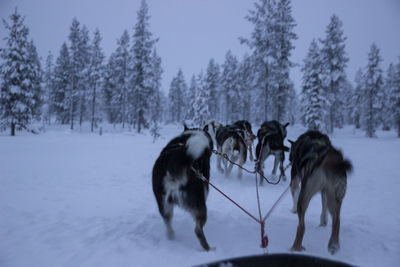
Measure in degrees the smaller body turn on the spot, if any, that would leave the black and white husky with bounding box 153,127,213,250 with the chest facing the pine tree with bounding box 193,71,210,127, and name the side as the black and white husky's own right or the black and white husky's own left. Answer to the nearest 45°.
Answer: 0° — it already faces it

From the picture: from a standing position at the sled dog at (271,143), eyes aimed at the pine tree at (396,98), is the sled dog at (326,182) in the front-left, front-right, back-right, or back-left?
back-right

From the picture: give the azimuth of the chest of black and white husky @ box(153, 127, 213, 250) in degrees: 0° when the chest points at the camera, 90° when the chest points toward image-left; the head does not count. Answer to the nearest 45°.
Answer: approximately 180°

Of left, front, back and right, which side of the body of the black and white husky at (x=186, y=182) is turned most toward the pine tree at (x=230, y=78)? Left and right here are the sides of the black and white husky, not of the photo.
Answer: front

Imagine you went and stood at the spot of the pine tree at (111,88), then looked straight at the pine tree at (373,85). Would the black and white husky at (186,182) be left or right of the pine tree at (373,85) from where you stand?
right

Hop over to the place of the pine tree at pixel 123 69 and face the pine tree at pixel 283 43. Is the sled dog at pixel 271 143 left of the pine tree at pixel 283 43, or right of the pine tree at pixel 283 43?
right

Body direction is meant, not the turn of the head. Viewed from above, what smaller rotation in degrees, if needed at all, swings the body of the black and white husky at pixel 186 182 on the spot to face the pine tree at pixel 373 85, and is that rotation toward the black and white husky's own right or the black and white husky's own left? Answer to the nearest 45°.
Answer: approximately 45° to the black and white husky's own right

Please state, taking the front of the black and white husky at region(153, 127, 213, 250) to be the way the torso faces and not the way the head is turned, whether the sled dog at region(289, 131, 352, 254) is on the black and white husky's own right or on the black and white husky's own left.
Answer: on the black and white husky's own right

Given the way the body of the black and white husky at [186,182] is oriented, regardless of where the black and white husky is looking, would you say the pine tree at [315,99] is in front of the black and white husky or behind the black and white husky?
in front

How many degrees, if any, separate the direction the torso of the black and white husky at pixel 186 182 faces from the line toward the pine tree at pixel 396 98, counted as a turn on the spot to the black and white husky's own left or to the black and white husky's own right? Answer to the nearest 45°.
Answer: approximately 45° to the black and white husky's own right

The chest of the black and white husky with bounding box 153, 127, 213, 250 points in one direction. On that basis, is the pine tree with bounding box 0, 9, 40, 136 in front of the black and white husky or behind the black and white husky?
in front
